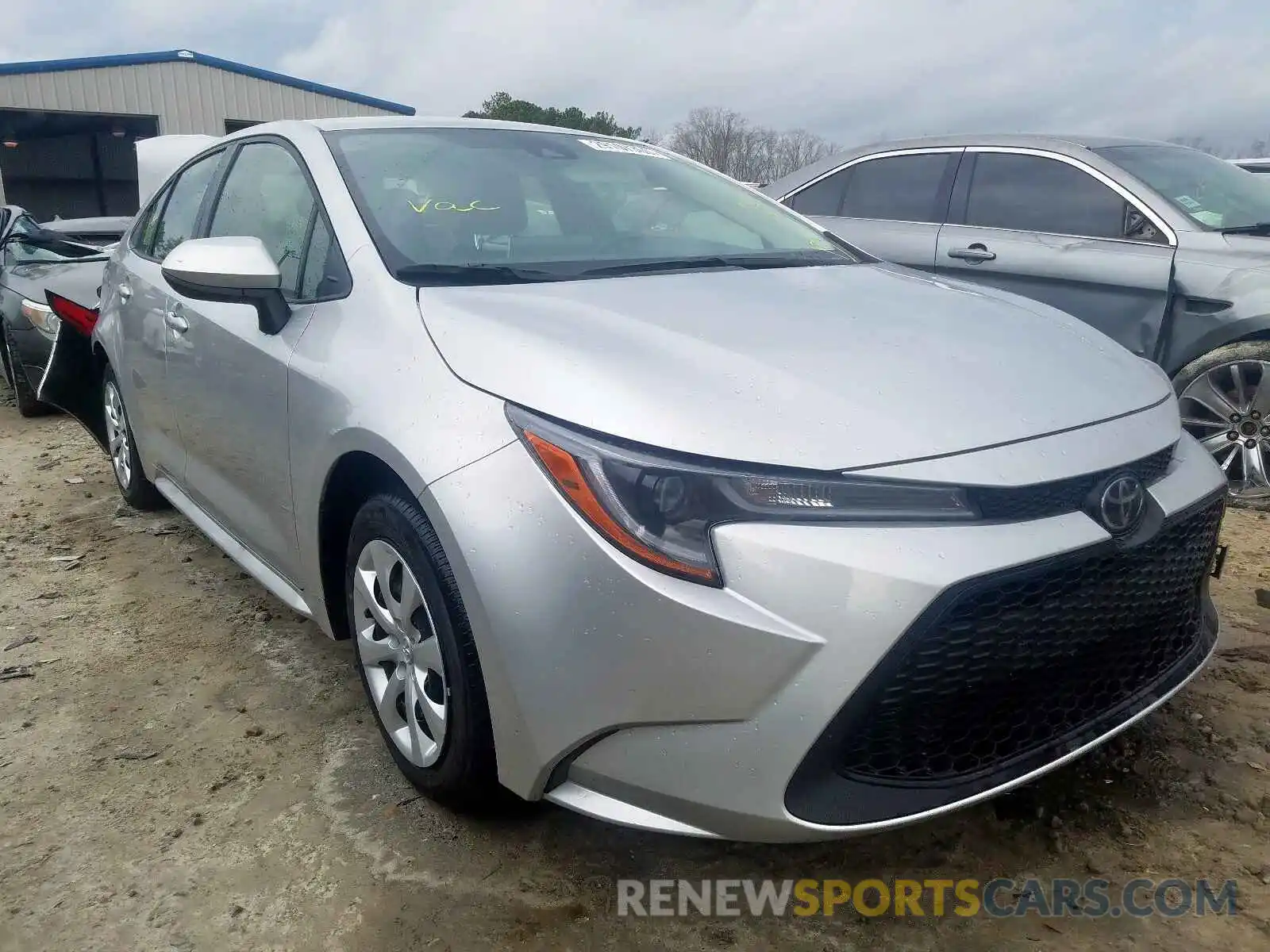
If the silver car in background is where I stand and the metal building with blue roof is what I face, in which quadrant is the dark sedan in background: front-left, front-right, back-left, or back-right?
front-left

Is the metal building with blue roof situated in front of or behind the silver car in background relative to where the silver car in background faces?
behind

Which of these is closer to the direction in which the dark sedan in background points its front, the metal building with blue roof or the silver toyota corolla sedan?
the silver toyota corolla sedan

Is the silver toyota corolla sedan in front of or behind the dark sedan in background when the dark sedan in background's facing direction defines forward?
in front

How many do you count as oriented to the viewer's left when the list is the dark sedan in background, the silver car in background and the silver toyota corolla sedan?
0

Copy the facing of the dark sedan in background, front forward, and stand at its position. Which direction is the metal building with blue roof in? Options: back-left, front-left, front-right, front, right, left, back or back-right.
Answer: back-left

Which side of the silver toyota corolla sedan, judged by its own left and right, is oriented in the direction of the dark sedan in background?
back

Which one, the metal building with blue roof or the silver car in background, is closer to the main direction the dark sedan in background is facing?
the silver car in background

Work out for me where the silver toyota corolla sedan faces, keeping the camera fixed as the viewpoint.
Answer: facing the viewer and to the right of the viewer

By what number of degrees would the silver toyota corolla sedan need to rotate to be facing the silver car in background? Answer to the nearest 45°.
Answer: approximately 90° to its left
